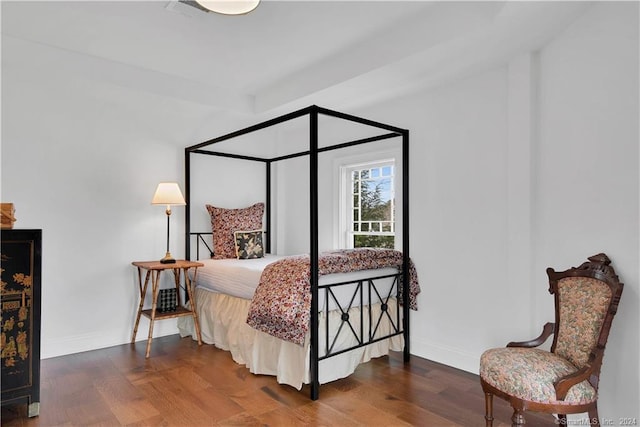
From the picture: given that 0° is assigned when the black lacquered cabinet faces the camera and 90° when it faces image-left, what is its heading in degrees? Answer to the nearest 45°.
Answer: approximately 315°

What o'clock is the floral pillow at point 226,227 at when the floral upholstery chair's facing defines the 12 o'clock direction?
The floral pillow is roughly at 2 o'clock from the floral upholstery chair.

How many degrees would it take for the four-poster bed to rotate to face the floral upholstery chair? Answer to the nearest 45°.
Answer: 0° — it already faces it

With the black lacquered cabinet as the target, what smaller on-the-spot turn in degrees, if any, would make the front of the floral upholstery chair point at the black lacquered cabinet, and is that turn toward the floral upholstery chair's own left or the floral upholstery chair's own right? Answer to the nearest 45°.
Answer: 0° — it already faces it

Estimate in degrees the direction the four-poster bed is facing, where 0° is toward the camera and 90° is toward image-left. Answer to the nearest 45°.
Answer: approximately 315°

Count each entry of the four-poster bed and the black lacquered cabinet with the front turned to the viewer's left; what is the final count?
0
